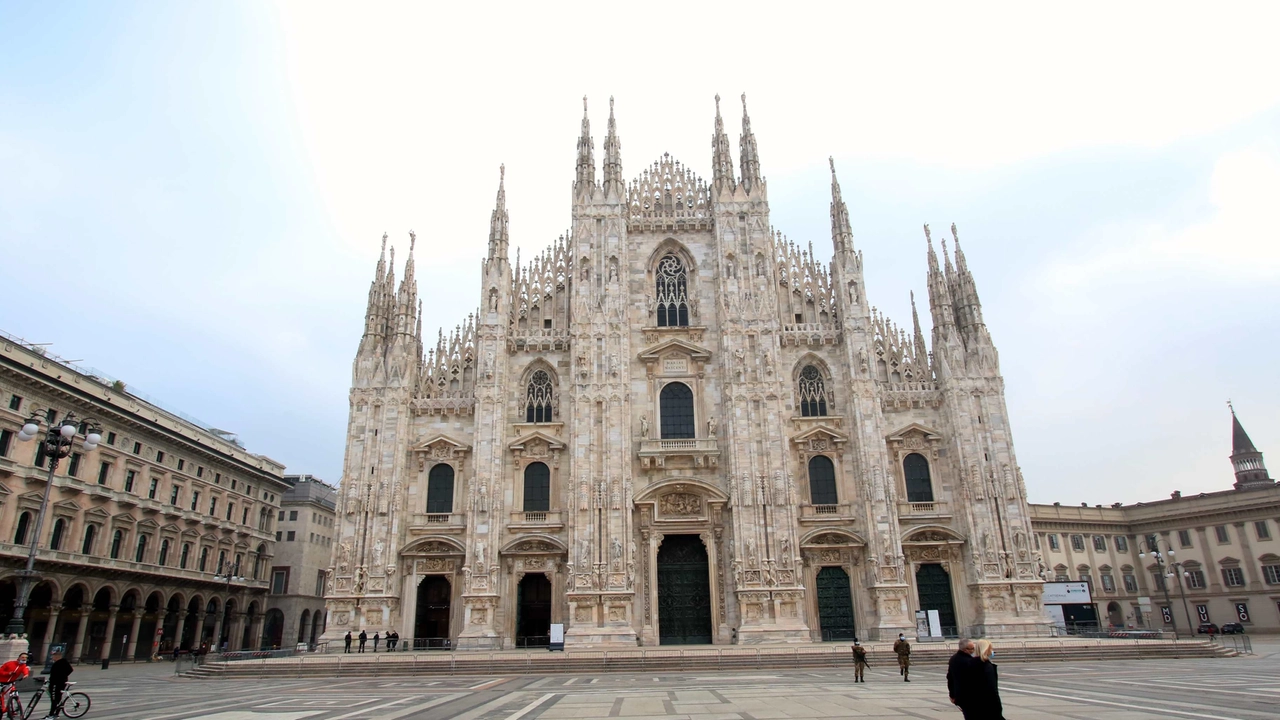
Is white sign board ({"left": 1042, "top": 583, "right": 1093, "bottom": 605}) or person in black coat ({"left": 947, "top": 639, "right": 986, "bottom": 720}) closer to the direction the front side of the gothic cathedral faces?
the person in black coat

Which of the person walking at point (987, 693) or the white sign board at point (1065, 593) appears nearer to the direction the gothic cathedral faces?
the person walking

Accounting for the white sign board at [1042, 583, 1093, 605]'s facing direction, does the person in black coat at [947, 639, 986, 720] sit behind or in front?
in front

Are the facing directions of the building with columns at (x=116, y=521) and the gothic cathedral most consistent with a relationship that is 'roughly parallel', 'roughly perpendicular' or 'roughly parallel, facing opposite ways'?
roughly perpendicular

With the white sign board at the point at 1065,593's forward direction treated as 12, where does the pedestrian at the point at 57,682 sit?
The pedestrian is roughly at 1 o'clock from the white sign board.

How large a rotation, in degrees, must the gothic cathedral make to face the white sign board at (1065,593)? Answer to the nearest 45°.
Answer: approximately 90° to its left

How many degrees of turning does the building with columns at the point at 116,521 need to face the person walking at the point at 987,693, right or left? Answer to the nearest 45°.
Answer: approximately 45° to its right

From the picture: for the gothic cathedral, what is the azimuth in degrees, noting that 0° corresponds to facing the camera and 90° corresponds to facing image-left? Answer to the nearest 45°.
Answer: approximately 0°

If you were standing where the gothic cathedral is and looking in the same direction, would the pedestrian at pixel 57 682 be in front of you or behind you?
in front

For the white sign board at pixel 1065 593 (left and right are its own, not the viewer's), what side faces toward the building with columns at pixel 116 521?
right

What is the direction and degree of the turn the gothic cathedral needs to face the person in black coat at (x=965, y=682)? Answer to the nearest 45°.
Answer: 0° — it already faces them

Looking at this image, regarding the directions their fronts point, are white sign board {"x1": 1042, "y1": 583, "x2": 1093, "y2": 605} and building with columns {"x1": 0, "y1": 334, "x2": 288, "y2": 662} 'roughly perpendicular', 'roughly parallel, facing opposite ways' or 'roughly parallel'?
roughly perpendicular

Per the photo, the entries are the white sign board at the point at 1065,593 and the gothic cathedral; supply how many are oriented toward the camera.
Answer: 2

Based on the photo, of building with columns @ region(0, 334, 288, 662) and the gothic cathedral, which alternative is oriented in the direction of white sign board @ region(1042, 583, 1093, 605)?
the building with columns

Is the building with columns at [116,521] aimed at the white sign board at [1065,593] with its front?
yes
